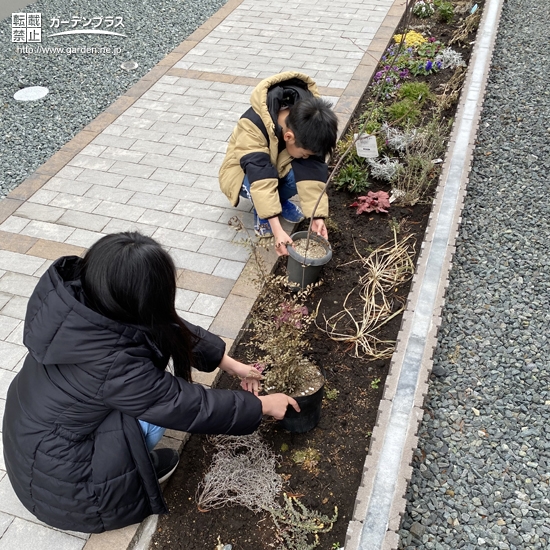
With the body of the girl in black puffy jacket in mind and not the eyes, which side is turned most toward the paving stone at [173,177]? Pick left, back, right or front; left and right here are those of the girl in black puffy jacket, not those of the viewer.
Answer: left

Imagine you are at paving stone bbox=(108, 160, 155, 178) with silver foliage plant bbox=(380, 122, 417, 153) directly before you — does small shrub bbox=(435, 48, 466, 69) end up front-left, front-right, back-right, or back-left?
front-left

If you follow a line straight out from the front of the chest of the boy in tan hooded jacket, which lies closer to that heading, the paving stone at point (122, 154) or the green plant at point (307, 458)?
the green plant

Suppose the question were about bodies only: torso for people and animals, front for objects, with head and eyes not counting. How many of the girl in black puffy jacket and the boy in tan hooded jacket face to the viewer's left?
0

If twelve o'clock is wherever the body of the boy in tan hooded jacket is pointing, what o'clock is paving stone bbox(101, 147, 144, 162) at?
The paving stone is roughly at 6 o'clock from the boy in tan hooded jacket.

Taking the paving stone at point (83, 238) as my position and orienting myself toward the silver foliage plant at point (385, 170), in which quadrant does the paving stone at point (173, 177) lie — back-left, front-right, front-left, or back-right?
front-left

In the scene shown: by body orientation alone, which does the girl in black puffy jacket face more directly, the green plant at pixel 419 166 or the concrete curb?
the concrete curb

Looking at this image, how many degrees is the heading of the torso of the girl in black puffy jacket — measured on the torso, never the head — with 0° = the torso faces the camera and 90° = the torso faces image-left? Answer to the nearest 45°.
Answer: approximately 270°

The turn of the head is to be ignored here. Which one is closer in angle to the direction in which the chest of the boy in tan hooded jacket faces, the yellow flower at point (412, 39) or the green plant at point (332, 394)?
the green plant

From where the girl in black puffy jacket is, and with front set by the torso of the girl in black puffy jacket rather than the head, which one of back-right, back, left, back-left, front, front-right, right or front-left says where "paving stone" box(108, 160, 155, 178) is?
left

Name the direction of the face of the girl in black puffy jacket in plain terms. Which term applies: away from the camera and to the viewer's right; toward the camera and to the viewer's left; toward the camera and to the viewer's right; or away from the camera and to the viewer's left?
away from the camera and to the viewer's right

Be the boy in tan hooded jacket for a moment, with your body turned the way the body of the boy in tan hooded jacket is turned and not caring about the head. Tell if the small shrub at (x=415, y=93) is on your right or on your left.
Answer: on your left

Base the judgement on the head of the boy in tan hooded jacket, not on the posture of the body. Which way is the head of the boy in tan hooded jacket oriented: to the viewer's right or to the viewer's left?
to the viewer's right

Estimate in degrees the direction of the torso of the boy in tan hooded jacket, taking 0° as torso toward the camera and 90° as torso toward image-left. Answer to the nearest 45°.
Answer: approximately 315°
